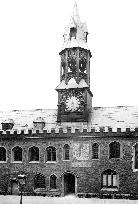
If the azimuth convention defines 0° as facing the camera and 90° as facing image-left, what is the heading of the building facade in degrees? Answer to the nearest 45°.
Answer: approximately 0°
